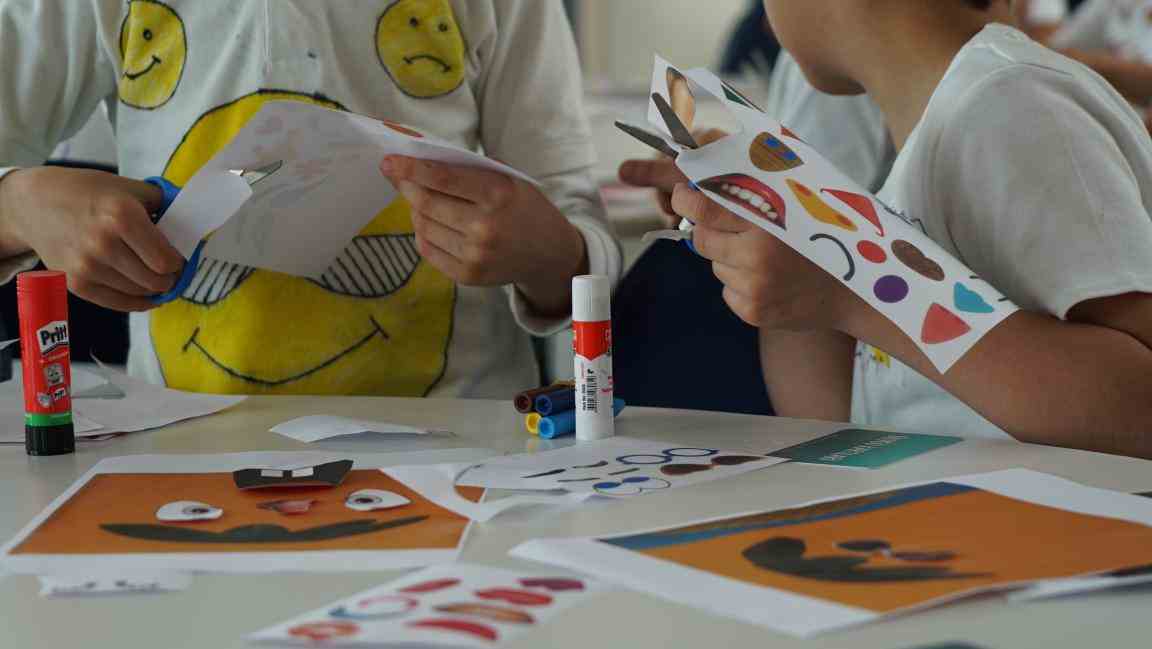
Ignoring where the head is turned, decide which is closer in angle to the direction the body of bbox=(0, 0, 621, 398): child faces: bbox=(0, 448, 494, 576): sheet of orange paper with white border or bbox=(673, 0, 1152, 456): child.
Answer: the sheet of orange paper with white border

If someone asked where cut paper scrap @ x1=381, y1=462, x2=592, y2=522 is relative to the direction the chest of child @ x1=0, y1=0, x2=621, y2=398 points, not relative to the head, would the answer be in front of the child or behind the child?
in front

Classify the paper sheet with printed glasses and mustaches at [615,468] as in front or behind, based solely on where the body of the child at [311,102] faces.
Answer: in front

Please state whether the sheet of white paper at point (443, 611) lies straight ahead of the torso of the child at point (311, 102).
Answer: yes

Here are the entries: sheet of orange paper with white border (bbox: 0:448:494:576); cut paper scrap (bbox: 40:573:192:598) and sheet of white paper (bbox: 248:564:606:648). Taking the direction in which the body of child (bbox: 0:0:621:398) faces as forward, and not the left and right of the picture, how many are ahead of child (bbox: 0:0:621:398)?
3

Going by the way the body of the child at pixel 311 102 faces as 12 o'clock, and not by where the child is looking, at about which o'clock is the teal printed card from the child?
The teal printed card is roughly at 11 o'clock from the child.

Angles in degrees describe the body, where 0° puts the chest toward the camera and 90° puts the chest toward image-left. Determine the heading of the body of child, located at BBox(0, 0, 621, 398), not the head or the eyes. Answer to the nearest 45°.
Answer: approximately 0°

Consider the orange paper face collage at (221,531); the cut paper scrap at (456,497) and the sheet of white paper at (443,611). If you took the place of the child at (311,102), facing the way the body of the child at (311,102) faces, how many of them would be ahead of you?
3

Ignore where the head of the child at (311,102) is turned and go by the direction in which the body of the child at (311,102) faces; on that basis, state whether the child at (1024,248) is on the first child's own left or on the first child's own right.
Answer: on the first child's own left
